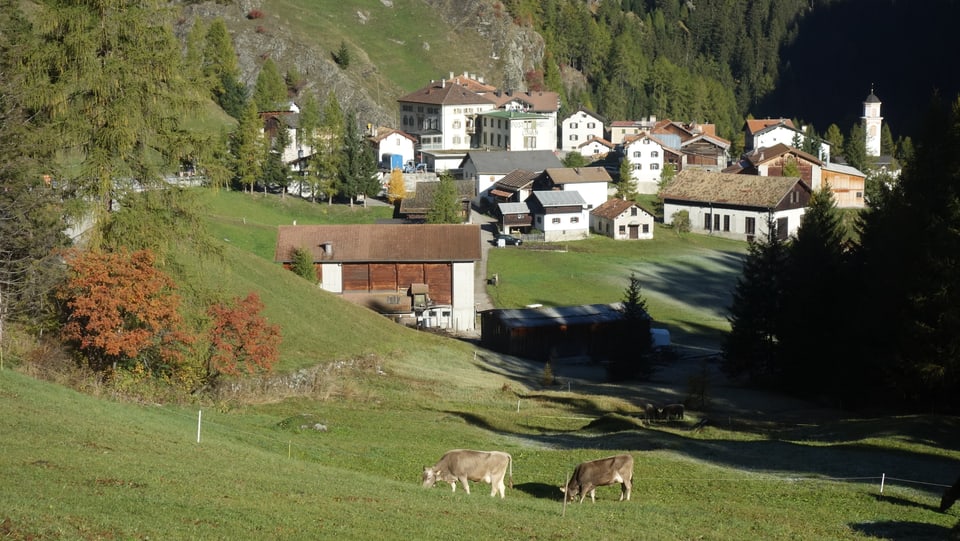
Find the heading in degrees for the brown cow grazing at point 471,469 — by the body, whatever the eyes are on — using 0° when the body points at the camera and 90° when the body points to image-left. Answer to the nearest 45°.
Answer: approximately 90°

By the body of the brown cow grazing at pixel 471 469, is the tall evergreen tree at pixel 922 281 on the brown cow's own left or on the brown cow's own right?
on the brown cow's own right

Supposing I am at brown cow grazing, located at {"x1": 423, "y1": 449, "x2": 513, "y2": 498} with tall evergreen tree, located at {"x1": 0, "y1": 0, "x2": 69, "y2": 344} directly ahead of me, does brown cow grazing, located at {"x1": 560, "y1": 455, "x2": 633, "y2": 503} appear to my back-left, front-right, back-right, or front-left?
back-right

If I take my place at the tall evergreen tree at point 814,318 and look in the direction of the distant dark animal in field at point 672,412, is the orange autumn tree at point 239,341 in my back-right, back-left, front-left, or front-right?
front-right

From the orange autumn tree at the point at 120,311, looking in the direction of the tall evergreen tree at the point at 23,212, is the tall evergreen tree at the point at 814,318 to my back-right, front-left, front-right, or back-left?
back-right

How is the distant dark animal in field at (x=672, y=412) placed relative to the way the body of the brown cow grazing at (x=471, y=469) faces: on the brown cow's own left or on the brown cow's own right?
on the brown cow's own right

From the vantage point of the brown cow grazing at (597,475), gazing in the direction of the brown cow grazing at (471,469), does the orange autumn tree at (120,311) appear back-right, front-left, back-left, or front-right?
front-right

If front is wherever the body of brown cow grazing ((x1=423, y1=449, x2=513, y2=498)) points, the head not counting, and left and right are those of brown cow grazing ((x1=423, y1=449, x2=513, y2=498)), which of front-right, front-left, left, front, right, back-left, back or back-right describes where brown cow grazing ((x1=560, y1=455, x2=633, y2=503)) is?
back

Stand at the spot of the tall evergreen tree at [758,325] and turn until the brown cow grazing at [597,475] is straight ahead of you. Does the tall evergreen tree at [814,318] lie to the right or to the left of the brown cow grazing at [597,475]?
left

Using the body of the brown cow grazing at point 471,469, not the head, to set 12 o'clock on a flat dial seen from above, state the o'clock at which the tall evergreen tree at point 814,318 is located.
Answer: The tall evergreen tree is roughly at 4 o'clock from the brown cow grazing.

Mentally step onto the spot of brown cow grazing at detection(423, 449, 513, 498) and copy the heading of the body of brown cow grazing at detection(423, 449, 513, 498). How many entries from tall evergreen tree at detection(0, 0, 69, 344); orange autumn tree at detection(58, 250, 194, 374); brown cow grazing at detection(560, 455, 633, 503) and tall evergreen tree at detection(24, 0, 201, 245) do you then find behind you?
1

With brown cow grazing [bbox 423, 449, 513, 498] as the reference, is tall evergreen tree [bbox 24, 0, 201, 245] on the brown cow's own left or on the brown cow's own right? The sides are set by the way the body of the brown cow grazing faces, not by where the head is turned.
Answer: on the brown cow's own right

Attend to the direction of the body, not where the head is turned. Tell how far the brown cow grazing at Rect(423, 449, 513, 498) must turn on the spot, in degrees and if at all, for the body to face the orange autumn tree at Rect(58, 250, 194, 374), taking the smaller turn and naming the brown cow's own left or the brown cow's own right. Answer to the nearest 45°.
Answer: approximately 45° to the brown cow's own right

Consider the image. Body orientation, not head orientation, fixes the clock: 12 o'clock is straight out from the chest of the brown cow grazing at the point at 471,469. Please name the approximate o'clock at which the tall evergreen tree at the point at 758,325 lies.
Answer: The tall evergreen tree is roughly at 4 o'clock from the brown cow grazing.

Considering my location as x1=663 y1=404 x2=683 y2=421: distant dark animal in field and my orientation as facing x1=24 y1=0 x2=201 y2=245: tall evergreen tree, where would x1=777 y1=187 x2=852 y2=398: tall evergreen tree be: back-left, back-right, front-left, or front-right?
back-right
